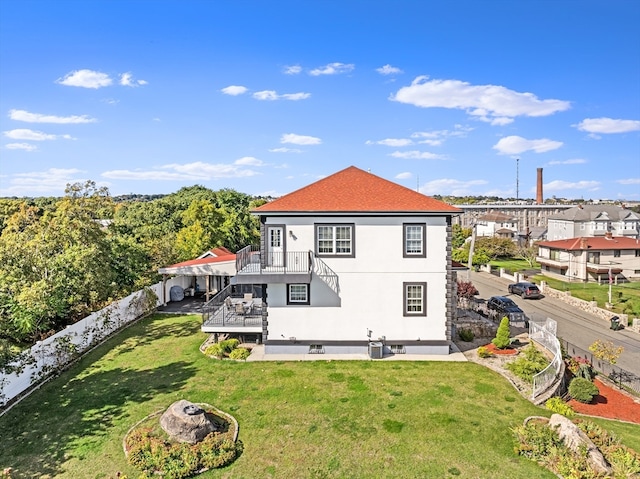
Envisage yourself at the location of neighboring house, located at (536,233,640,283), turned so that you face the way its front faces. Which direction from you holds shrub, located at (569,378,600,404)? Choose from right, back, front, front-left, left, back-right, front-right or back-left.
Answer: front-left

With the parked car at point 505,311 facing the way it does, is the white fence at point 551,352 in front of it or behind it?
in front

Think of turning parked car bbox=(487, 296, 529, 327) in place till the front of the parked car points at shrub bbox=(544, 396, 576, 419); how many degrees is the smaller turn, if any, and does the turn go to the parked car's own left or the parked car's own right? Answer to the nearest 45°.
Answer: approximately 45° to the parked car's own right

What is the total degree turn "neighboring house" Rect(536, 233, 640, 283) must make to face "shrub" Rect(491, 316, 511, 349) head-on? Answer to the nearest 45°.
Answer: approximately 45° to its left

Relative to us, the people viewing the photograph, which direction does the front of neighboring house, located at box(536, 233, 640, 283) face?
facing the viewer and to the left of the viewer

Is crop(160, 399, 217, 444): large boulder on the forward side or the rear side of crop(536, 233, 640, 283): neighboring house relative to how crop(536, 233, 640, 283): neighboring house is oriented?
on the forward side

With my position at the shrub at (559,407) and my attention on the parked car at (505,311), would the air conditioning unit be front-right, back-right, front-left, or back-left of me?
front-left

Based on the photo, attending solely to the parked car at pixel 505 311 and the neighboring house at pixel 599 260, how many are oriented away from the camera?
0

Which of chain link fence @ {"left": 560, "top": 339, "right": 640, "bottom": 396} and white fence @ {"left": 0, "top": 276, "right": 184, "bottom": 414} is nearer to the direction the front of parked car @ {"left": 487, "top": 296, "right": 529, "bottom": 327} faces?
the chain link fence

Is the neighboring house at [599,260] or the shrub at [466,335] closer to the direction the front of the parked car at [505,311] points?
the shrub

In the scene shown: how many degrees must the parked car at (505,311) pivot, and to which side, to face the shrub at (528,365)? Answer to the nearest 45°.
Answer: approximately 45° to its right

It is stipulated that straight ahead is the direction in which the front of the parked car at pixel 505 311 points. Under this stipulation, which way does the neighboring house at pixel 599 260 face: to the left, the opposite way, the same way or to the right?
to the right

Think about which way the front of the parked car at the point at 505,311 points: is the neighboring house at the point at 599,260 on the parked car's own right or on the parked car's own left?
on the parked car's own left

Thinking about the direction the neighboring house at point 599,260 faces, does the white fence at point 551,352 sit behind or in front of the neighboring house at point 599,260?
in front

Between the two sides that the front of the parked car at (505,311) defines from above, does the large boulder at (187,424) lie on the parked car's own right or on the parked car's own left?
on the parked car's own right

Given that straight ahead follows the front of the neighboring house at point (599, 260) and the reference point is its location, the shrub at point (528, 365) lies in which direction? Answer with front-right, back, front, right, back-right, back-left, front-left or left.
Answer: front-left

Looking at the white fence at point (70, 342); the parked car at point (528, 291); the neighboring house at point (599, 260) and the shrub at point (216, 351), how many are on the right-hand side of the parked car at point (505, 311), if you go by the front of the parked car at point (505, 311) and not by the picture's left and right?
2

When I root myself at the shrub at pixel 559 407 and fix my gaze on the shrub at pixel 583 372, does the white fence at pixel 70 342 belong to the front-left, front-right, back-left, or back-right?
back-left
